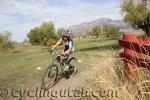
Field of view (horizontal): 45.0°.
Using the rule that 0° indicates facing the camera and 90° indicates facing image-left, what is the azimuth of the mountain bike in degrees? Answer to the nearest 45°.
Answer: approximately 45°

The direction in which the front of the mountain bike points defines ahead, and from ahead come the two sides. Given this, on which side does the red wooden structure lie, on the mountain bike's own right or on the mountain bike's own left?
on the mountain bike's own left
